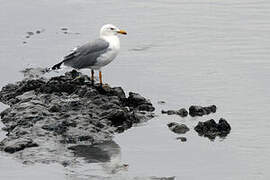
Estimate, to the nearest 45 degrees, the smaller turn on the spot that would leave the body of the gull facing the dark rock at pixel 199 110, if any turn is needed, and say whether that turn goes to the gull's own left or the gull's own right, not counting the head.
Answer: approximately 45° to the gull's own right

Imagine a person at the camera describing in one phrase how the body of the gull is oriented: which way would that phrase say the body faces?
to the viewer's right

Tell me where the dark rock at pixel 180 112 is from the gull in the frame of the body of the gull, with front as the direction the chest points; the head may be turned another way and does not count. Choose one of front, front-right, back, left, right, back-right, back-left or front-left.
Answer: front-right

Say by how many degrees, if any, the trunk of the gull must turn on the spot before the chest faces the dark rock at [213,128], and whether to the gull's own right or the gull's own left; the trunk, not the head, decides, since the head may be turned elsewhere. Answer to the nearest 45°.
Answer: approximately 45° to the gull's own right

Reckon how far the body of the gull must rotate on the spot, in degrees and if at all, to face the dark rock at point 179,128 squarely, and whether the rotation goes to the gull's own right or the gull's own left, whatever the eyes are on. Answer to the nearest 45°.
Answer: approximately 45° to the gull's own right

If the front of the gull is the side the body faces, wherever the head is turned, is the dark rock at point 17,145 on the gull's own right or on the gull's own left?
on the gull's own right
